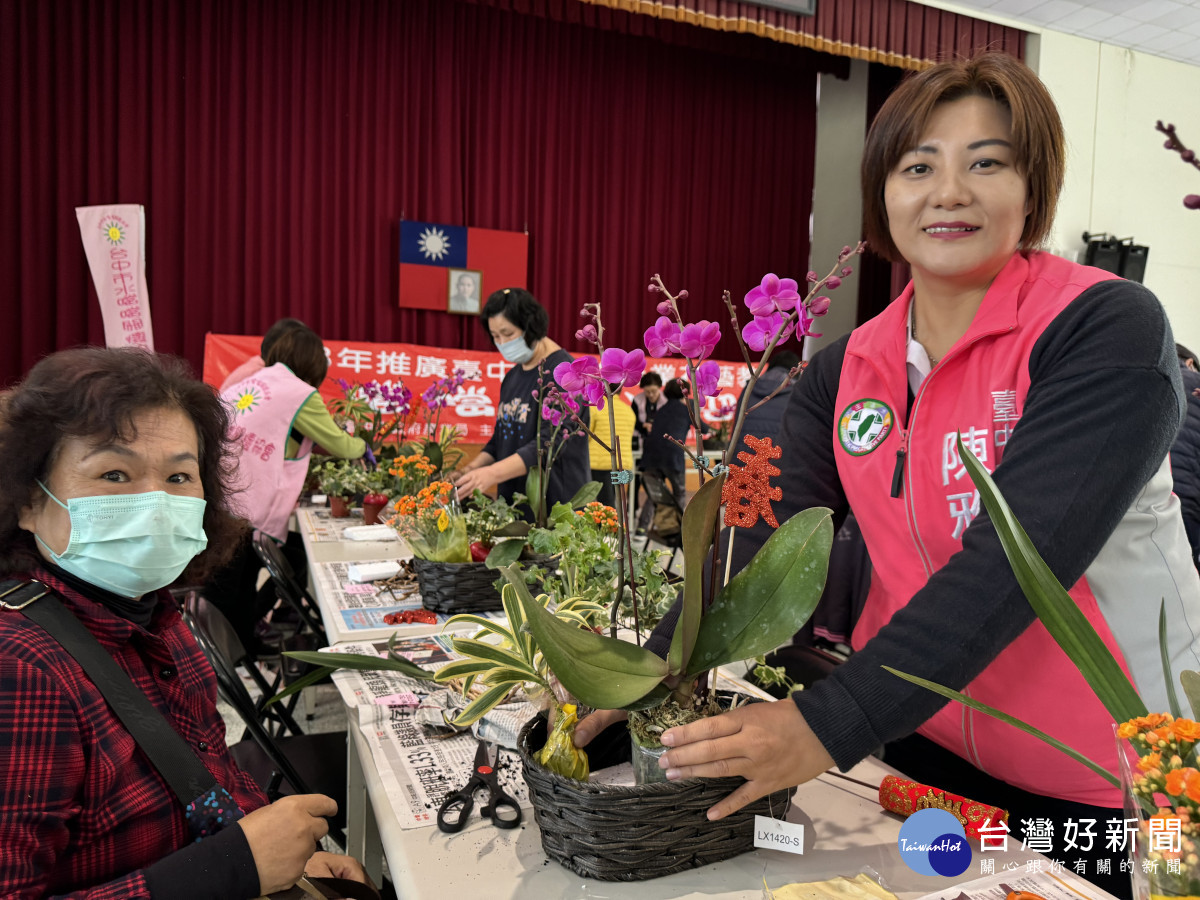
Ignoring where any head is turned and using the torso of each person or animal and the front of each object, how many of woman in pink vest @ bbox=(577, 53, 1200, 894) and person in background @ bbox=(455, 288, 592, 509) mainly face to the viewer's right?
0

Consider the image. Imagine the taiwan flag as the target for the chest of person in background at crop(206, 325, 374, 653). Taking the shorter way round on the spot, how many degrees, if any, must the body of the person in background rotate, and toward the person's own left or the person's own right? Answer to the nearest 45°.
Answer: approximately 45° to the person's own left

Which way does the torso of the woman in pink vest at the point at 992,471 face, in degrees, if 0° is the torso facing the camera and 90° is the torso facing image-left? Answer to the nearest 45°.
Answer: approximately 45°

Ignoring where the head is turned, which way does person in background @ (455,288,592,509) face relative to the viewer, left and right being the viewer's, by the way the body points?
facing the viewer and to the left of the viewer

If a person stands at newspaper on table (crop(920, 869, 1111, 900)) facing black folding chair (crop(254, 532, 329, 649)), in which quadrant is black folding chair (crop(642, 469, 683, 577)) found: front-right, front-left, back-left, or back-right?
front-right

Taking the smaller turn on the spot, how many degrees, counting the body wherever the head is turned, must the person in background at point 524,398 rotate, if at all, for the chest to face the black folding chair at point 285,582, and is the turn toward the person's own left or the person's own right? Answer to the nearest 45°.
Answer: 0° — they already face it

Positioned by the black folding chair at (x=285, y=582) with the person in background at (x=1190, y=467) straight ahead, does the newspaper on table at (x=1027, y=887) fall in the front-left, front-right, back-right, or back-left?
front-right

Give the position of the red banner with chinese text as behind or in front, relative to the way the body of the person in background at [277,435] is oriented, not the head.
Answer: in front

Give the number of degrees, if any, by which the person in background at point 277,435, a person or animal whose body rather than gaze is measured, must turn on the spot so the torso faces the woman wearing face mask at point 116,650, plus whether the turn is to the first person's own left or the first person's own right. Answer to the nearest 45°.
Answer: approximately 135° to the first person's own right

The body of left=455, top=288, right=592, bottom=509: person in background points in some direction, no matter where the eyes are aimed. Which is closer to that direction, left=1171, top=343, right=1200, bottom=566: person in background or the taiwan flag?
the person in background
